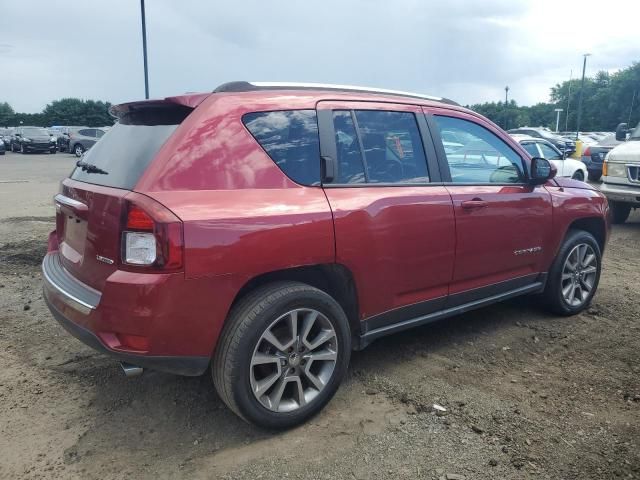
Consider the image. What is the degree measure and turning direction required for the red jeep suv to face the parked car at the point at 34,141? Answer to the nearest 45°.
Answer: approximately 90° to its left

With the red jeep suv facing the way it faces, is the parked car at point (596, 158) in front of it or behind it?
in front

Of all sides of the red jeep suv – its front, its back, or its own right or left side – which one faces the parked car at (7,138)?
left

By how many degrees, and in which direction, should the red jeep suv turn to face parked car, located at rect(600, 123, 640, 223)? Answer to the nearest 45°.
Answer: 0° — it already faces it

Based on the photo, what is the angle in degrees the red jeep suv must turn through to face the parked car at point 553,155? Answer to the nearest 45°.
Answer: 0° — it already faces it

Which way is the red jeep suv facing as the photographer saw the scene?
facing away from the viewer and to the right of the viewer
